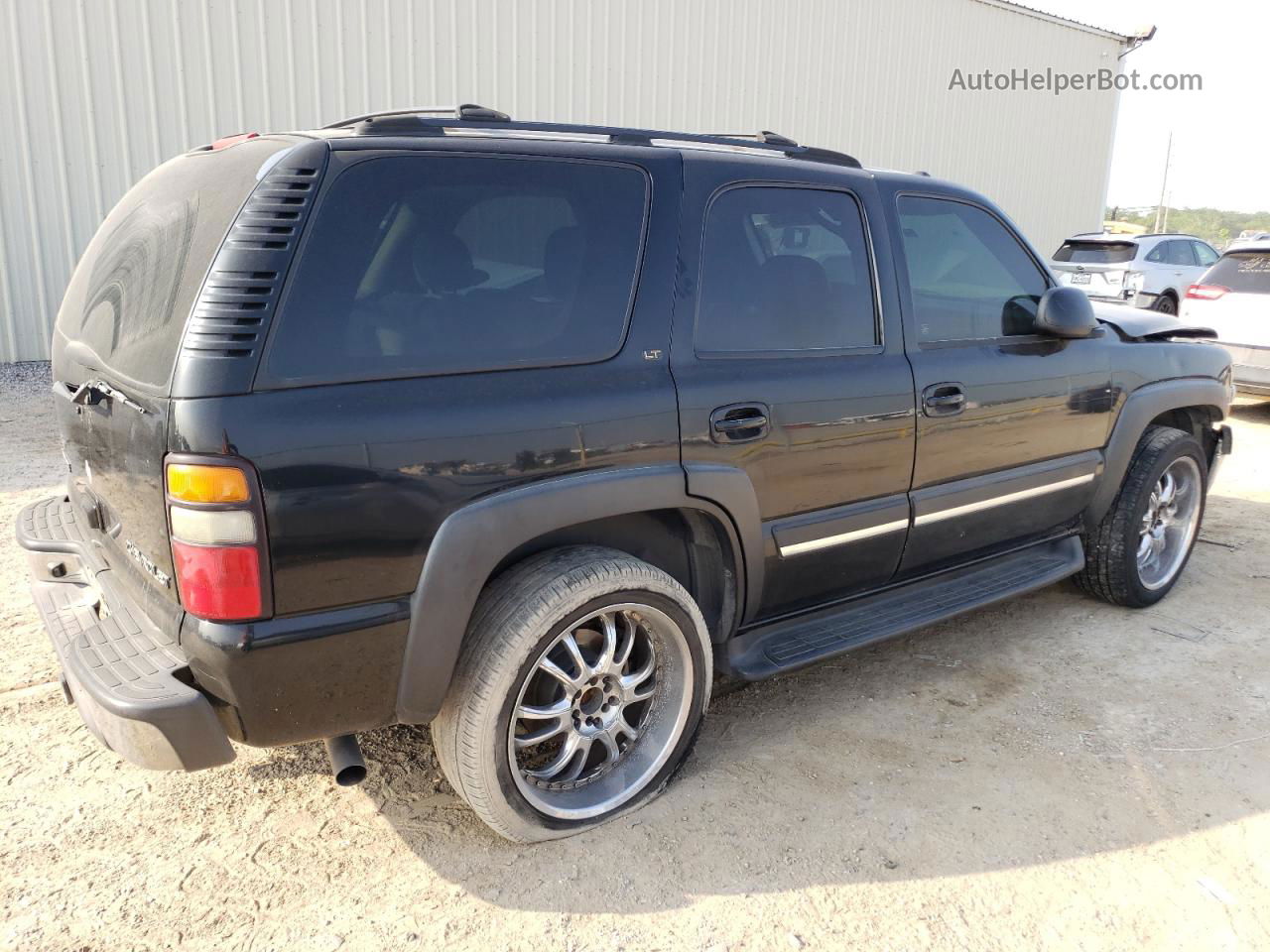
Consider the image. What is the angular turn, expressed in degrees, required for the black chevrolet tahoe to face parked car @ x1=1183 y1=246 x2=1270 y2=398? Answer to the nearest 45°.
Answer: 0° — it already faces it

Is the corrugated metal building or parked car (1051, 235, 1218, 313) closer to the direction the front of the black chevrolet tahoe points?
the parked car

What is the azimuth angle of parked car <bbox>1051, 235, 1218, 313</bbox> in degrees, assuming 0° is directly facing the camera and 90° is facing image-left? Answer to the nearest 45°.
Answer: approximately 225°

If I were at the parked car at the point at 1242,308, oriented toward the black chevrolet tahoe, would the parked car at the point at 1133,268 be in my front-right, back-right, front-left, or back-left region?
back-right

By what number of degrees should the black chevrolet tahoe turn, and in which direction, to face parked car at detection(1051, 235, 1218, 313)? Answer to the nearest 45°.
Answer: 0° — it already faces it

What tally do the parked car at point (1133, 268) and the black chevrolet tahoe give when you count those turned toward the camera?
0

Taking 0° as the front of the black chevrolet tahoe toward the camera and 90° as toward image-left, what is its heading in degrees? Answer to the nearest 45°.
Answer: approximately 225°

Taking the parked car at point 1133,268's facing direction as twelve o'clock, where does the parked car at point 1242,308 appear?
the parked car at point 1242,308 is roughly at 4 o'clock from the parked car at point 1133,268.
